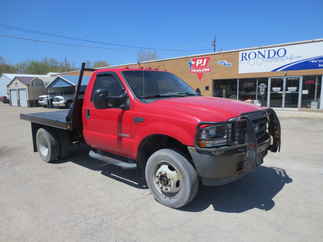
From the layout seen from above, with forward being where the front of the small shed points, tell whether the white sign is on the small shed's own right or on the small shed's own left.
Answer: on the small shed's own left

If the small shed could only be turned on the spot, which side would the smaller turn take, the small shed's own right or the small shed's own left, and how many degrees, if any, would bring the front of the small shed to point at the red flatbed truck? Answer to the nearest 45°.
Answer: approximately 45° to the small shed's own left

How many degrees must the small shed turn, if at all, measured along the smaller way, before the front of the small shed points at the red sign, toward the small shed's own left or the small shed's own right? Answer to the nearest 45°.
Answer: approximately 90° to the small shed's own left

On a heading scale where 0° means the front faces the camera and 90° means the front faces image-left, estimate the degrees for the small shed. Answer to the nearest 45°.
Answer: approximately 45°

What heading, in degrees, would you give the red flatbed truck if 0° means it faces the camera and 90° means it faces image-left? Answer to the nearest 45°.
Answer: approximately 315°

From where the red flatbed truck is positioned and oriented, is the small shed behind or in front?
behind
